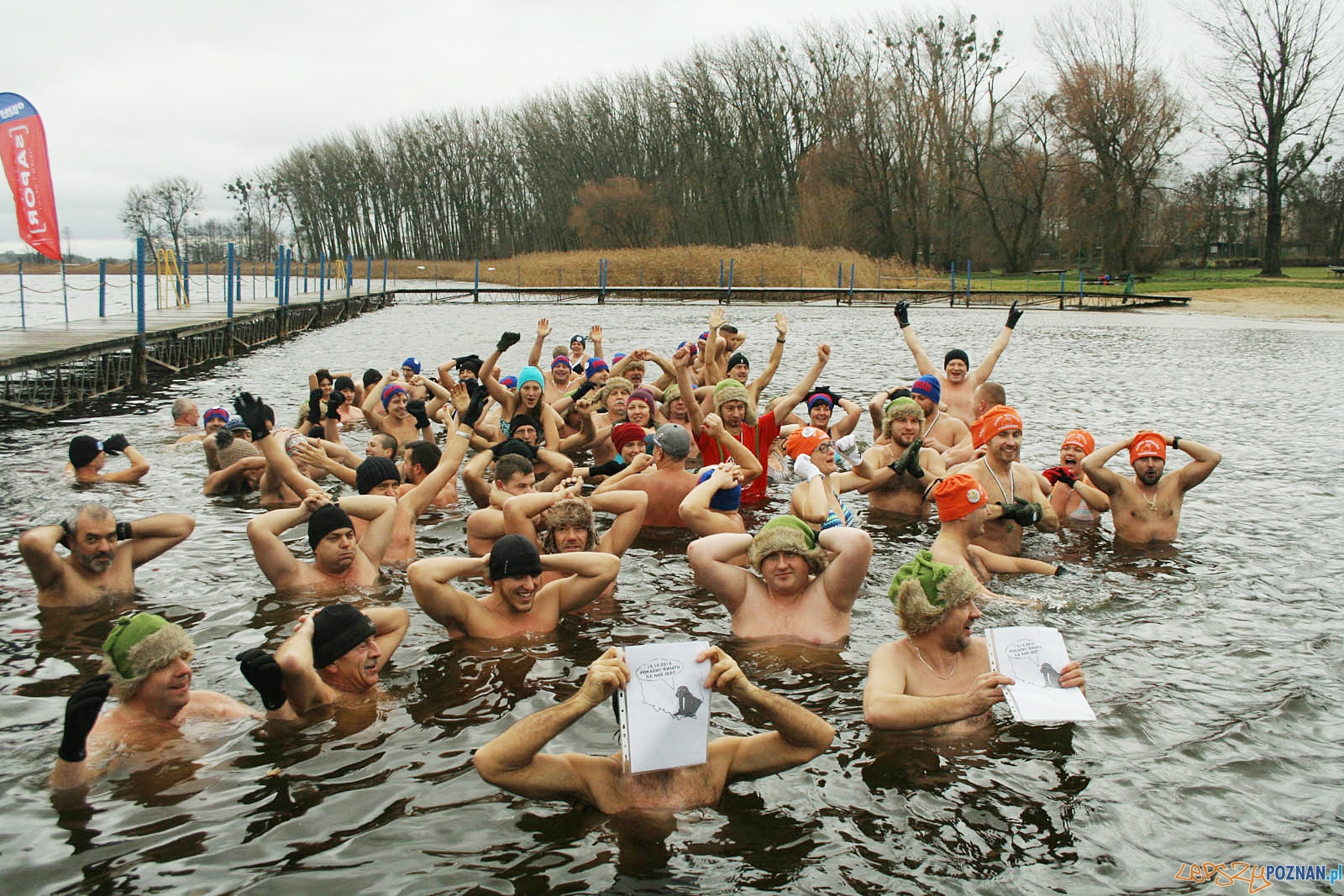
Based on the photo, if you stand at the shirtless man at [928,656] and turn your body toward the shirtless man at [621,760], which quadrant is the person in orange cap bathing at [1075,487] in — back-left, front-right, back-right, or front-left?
back-right

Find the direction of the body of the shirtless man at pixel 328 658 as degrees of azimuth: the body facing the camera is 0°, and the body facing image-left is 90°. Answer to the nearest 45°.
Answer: approximately 315°
